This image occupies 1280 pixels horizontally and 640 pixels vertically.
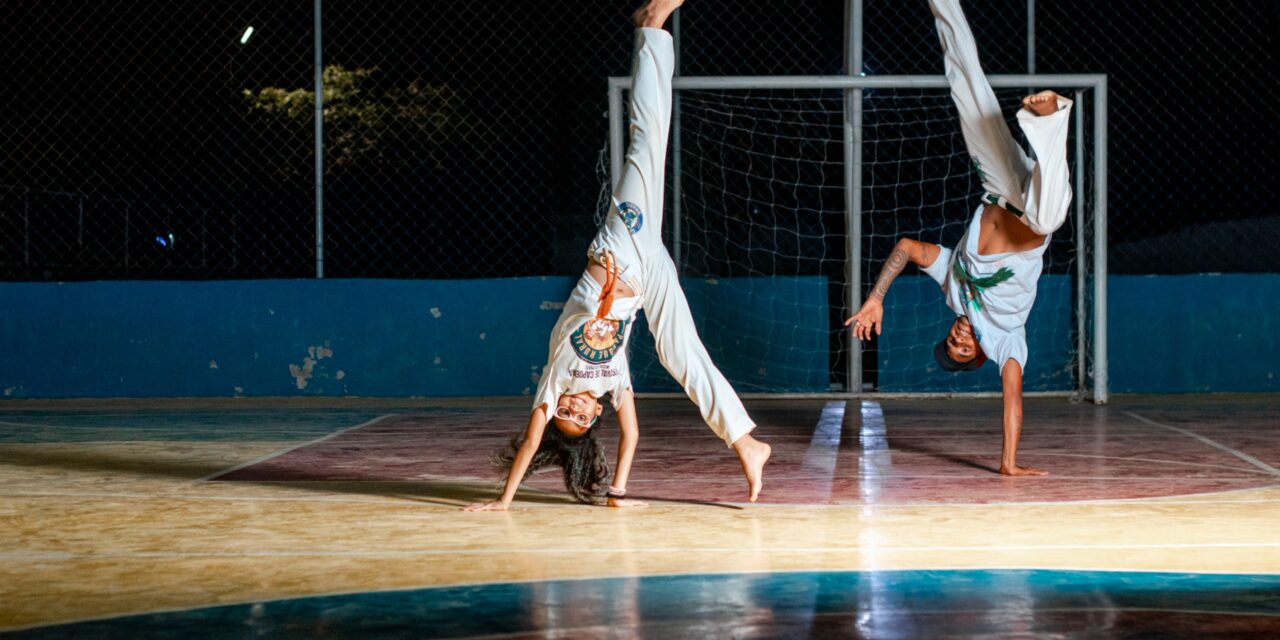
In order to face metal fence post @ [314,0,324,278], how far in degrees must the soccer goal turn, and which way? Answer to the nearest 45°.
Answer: approximately 90° to its right

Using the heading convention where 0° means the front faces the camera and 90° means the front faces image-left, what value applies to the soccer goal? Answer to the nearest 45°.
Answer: approximately 0°
